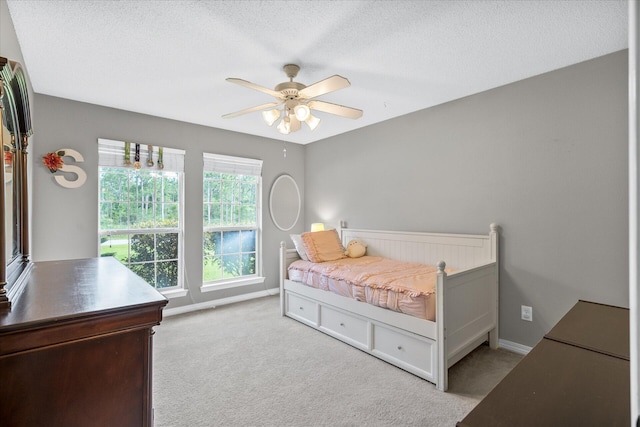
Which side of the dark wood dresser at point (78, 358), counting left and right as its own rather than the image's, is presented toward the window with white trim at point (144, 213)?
left

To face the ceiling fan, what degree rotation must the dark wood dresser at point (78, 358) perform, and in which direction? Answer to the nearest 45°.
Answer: approximately 45° to its left

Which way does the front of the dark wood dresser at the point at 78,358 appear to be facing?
to the viewer's right

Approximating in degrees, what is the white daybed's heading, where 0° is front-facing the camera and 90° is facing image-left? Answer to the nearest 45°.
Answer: approximately 45°

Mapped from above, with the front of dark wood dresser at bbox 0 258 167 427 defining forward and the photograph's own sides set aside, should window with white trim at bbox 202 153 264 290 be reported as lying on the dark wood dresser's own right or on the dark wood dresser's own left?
on the dark wood dresser's own left

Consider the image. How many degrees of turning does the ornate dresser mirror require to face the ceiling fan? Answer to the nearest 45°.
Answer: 0° — it already faces it

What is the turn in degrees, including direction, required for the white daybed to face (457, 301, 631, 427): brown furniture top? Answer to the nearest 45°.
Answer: approximately 45° to its left

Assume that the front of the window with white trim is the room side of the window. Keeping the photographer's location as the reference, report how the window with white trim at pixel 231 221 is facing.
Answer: facing the viewer and to the right of the viewer

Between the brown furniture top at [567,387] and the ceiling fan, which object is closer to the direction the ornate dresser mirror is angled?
the ceiling fan

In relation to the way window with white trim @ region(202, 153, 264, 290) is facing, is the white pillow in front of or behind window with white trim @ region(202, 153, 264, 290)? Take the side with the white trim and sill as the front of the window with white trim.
in front
